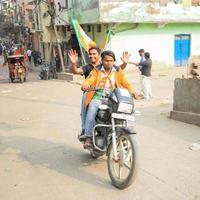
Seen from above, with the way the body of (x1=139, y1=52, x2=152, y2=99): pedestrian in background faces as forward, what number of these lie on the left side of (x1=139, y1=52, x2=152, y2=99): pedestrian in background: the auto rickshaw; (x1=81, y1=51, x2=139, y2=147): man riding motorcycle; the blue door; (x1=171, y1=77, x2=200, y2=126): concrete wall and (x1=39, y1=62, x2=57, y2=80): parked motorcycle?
2

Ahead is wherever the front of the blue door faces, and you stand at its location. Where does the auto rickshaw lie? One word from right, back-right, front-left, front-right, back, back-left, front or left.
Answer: front-right

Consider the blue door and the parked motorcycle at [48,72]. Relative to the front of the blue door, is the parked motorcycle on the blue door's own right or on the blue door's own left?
on the blue door's own right

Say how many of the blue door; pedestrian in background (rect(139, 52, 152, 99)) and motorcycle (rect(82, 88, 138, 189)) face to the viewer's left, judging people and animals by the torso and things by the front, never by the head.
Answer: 1

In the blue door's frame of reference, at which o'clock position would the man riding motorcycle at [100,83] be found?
The man riding motorcycle is roughly at 12 o'clock from the blue door.

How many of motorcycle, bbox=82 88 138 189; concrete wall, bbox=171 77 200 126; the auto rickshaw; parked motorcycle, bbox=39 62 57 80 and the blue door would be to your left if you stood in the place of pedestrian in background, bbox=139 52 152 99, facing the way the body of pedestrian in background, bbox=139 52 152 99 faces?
2

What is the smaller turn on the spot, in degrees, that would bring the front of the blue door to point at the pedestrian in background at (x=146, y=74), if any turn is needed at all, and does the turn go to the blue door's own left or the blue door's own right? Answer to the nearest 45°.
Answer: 0° — it already faces them

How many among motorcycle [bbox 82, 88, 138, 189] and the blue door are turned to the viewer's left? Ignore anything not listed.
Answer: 0

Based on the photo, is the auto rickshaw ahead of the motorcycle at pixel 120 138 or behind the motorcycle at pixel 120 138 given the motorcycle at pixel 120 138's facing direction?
behind

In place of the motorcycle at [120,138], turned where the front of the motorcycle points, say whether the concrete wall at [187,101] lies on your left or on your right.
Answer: on your left
